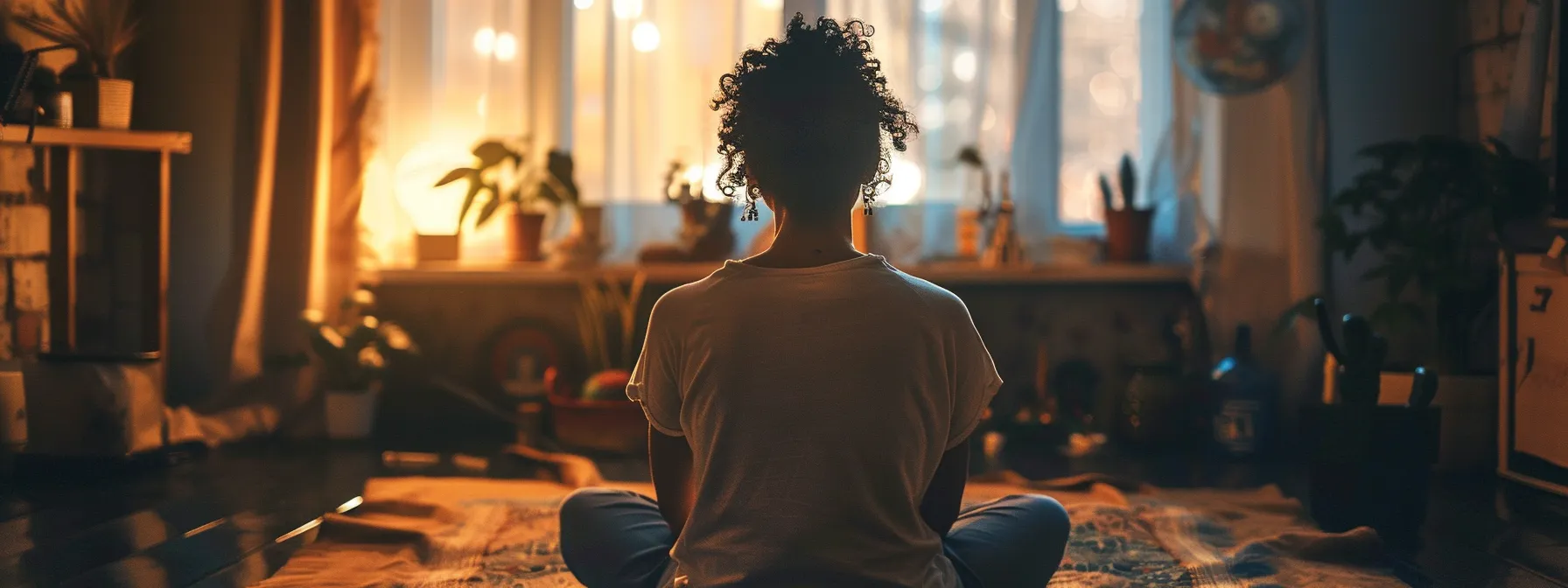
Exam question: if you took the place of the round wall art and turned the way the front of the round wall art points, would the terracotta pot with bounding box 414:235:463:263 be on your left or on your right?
on your right

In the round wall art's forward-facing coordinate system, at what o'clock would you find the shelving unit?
The shelving unit is roughly at 2 o'clock from the round wall art.

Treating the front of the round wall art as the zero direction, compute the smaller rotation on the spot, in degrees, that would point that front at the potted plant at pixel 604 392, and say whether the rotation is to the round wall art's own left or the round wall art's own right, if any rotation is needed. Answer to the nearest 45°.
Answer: approximately 90° to the round wall art's own right

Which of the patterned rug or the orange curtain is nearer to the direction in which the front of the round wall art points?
the patterned rug

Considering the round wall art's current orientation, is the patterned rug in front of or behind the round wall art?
in front

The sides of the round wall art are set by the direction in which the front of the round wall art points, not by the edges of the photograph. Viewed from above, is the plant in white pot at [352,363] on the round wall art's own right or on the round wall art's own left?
on the round wall art's own right

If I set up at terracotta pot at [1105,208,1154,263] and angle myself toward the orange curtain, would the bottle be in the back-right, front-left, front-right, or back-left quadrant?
back-left

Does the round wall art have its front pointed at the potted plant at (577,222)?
no

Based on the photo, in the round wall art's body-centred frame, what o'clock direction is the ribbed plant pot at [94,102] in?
The ribbed plant pot is roughly at 2 o'clock from the round wall art.

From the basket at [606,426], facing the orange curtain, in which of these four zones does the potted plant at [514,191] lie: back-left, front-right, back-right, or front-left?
front-right

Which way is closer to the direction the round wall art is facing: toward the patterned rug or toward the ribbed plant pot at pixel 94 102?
the patterned rug

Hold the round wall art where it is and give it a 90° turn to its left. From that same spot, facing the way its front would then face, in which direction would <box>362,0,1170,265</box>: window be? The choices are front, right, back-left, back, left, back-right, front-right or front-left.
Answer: back

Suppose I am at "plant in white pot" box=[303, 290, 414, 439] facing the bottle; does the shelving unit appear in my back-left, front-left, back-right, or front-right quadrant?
back-right

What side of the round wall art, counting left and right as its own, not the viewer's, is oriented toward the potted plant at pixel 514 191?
right

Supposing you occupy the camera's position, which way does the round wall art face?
facing the viewer

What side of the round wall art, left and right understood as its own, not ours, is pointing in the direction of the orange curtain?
right
